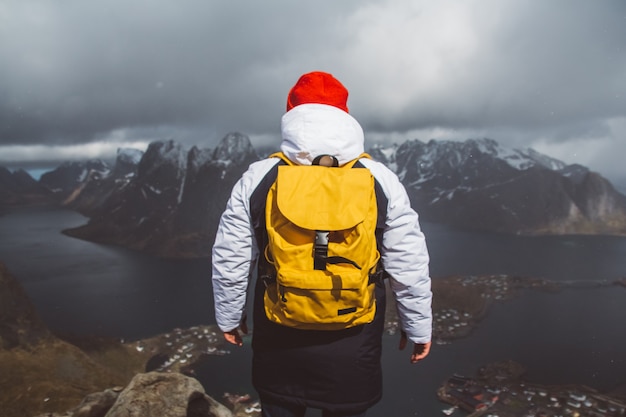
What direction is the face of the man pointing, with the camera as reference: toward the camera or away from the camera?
away from the camera

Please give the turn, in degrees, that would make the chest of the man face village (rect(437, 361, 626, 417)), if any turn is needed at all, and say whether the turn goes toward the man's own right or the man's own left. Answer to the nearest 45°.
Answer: approximately 45° to the man's own right

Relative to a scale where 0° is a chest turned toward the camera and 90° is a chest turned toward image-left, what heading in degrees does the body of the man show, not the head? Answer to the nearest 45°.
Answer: approximately 180°
